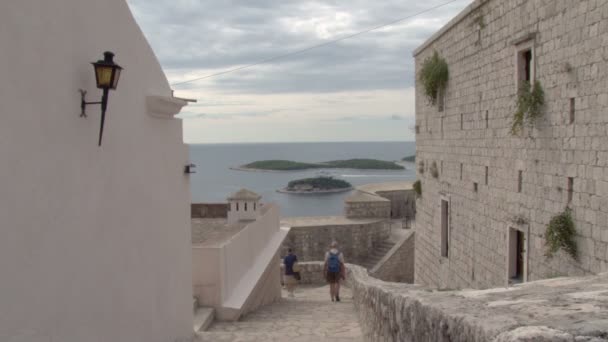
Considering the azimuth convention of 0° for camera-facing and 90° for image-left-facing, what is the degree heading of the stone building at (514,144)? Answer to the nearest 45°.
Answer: approximately 45°

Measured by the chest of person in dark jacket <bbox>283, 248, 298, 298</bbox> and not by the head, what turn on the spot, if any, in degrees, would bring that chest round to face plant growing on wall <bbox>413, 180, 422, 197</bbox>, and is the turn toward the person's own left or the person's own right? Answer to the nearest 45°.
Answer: approximately 90° to the person's own right

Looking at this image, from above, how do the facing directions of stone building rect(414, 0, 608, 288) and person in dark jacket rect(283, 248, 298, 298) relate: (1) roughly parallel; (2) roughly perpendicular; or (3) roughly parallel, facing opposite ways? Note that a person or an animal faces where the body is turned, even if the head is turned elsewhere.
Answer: roughly perpendicular

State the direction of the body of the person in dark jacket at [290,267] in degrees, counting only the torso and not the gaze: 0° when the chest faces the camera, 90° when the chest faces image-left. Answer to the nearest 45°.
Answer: approximately 180°

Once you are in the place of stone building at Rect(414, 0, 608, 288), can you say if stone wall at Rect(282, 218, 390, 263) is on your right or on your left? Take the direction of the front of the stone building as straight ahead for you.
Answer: on your right

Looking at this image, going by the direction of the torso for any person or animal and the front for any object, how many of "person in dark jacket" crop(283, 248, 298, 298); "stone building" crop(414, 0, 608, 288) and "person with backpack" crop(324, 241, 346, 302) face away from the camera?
2

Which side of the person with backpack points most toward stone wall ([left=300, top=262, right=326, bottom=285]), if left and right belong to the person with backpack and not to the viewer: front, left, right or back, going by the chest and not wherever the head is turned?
front

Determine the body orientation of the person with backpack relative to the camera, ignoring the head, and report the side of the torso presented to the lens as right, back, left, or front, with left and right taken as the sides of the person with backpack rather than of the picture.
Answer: back

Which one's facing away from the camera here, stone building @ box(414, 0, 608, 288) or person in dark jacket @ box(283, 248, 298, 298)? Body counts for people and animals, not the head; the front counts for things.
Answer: the person in dark jacket

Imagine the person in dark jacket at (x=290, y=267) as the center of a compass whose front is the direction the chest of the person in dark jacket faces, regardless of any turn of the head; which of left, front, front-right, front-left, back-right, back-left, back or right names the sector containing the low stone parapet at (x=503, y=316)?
back
